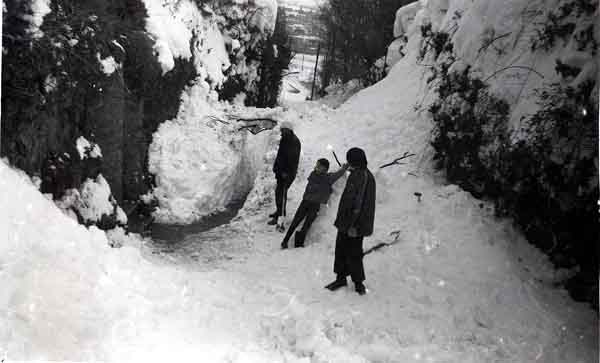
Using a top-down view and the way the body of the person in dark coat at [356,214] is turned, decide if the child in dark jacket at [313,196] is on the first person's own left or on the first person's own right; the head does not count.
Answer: on the first person's own right

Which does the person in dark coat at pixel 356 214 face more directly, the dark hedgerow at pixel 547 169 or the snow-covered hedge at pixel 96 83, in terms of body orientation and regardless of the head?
the snow-covered hedge

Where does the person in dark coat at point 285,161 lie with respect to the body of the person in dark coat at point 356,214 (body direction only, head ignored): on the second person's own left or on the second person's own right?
on the second person's own right
